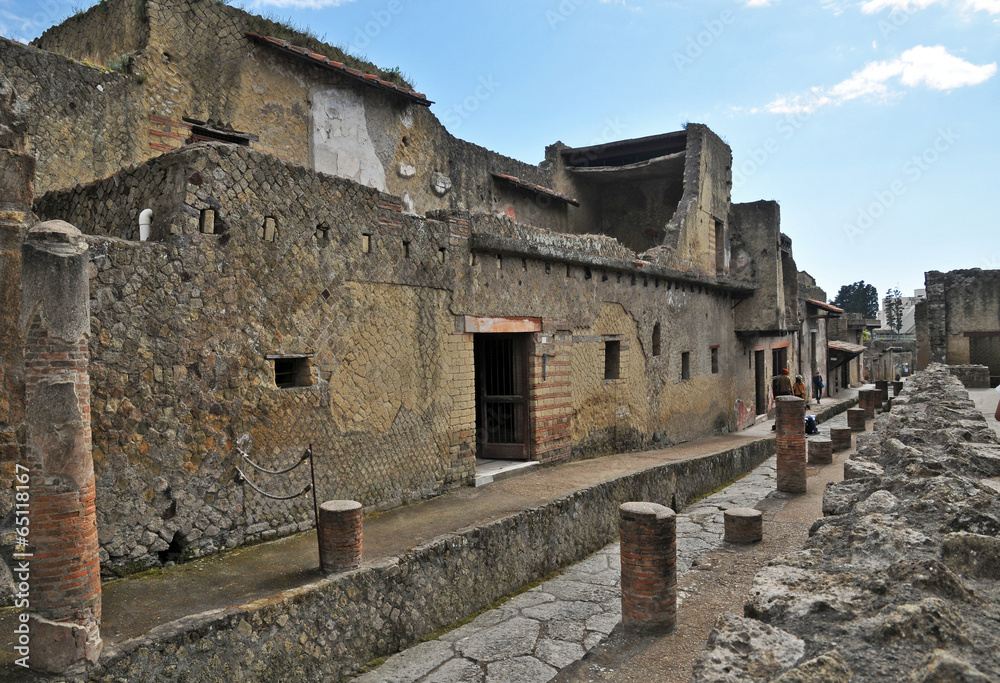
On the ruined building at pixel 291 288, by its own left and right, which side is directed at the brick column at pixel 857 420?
left

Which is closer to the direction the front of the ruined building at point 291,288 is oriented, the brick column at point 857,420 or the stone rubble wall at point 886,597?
the stone rubble wall

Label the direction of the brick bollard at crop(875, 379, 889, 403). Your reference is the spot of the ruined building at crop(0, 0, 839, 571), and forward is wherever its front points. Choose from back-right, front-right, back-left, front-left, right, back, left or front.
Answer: left

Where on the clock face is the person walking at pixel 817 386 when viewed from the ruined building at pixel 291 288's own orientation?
The person walking is roughly at 9 o'clock from the ruined building.

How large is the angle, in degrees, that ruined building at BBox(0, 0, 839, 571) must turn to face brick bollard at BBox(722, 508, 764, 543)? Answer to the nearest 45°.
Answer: approximately 45° to its left

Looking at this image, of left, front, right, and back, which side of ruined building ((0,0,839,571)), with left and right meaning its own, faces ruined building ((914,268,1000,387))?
left

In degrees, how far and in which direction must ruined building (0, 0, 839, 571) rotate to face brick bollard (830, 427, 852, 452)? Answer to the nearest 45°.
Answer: approximately 90° to its left

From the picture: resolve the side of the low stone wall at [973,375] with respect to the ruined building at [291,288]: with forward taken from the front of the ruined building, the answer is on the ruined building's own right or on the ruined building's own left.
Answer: on the ruined building's own left

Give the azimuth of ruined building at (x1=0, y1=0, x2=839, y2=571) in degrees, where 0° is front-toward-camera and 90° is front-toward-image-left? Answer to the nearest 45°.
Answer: approximately 315°

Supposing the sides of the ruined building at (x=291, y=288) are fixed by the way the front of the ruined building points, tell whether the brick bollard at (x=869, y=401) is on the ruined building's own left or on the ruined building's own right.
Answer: on the ruined building's own left
